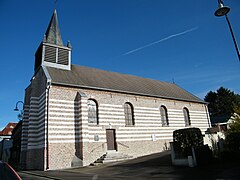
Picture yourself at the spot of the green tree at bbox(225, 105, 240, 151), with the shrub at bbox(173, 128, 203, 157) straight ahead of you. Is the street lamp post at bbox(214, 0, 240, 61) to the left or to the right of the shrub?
left

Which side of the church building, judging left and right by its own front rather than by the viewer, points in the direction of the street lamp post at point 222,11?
left

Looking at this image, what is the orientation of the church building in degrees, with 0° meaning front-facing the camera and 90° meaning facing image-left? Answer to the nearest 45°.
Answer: approximately 45°

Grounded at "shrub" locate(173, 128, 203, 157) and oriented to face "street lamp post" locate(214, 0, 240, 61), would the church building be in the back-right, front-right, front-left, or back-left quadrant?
back-right

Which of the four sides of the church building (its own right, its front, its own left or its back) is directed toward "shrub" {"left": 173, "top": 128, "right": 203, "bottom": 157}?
left
